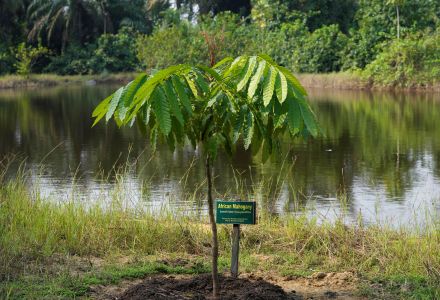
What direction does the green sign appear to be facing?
toward the camera

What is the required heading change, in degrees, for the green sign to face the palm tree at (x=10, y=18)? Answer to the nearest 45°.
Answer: approximately 180°

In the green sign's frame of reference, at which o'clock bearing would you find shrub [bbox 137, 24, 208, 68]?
The shrub is roughly at 6 o'clock from the green sign.

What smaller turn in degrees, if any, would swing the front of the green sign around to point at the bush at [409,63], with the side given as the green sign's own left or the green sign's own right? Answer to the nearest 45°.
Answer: approximately 180°

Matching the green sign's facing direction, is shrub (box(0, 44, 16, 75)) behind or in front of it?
behind

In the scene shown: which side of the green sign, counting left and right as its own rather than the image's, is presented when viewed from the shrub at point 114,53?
back

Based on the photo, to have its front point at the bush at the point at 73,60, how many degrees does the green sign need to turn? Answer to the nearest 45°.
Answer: approximately 180°

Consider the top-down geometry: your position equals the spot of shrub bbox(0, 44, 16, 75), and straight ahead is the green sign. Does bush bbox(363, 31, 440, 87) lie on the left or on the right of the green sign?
left

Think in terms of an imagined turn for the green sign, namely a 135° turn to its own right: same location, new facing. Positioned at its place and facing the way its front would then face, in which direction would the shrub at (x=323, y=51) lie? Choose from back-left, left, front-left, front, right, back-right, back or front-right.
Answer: front-right
